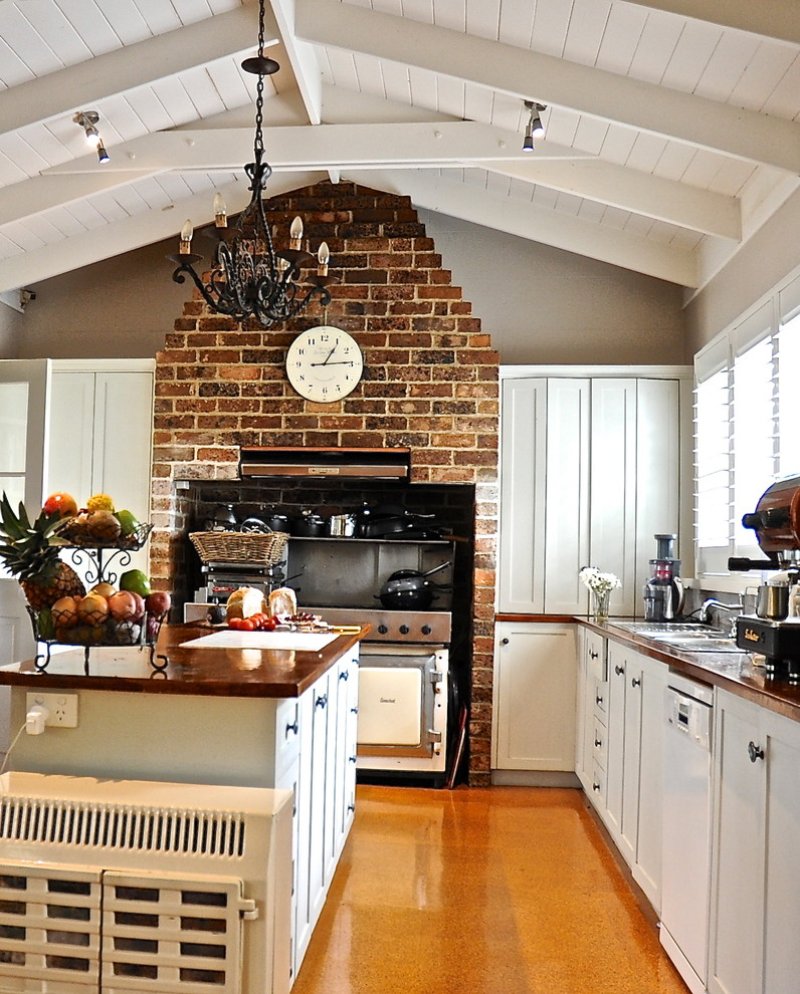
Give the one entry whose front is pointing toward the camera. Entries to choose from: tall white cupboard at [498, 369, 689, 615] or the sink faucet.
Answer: the tall white cupboard

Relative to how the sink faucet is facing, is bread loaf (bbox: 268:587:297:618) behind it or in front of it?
in front

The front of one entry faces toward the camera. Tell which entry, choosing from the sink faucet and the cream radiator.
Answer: the cream radiator

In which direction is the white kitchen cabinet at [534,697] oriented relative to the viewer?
toward the camera

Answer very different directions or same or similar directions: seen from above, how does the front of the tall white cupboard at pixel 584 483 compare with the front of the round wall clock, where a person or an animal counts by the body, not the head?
same or similar directions

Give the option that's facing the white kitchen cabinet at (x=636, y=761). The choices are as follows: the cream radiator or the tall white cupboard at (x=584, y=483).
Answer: the tall white cupboard

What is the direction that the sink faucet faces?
to the viewer's left

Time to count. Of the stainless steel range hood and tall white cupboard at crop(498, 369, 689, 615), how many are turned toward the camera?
2

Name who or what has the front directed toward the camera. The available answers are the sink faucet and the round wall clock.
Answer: the round wall clock

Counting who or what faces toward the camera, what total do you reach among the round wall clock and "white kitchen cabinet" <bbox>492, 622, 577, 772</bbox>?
2

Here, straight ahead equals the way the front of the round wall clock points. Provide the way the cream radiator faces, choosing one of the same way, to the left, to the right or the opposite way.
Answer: the same way

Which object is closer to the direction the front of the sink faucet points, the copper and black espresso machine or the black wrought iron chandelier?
the black wrought iron chandelier

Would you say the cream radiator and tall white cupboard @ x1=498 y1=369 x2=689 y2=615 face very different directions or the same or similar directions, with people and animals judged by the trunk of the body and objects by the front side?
same or similar directions

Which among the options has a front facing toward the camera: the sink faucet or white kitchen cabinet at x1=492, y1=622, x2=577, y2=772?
the white kitchen cabinet

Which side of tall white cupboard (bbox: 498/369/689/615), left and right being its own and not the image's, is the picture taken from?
front

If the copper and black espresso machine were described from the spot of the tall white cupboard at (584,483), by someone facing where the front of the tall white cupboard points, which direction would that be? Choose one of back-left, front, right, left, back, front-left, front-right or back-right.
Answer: front
